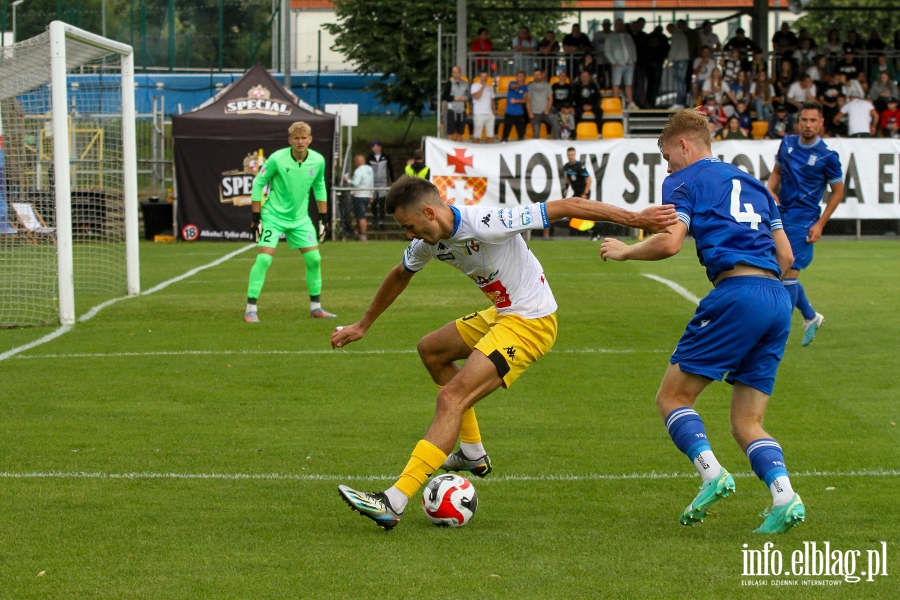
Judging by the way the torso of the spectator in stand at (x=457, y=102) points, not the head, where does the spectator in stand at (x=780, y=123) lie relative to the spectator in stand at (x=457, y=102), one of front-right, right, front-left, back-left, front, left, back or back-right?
left

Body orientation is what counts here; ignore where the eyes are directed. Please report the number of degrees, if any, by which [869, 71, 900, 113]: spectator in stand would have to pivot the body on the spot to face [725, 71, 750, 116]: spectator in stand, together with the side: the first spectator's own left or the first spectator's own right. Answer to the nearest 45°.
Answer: approximately 45° to the first spectator's own right

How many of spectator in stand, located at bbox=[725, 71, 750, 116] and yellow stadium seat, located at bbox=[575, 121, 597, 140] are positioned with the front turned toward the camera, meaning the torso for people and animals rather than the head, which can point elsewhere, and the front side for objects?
2

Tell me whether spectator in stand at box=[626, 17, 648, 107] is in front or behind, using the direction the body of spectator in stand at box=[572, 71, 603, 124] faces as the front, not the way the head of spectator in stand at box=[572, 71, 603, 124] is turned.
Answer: behind

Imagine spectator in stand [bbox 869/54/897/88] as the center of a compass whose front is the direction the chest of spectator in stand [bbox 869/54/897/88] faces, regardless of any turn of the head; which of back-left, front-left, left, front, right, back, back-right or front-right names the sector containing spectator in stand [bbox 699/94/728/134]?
front-right

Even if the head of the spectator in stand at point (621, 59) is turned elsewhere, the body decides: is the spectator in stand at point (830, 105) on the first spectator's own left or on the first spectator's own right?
on the first spectator's own left

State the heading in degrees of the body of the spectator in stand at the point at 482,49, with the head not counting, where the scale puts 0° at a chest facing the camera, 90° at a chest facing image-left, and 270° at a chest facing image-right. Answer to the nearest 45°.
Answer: approximately 0°

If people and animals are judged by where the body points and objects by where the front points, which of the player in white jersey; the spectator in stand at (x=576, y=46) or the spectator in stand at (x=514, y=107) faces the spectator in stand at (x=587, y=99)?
the spectator in stand at (x=576, y=46)

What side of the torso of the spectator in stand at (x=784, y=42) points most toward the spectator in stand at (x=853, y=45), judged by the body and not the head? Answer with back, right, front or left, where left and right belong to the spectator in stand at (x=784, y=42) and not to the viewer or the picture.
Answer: left

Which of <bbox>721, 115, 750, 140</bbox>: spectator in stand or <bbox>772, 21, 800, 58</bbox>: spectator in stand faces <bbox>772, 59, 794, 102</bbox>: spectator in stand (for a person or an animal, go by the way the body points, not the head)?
<bbox>772, 21, 800, 58</bbox>: spectator in stand
